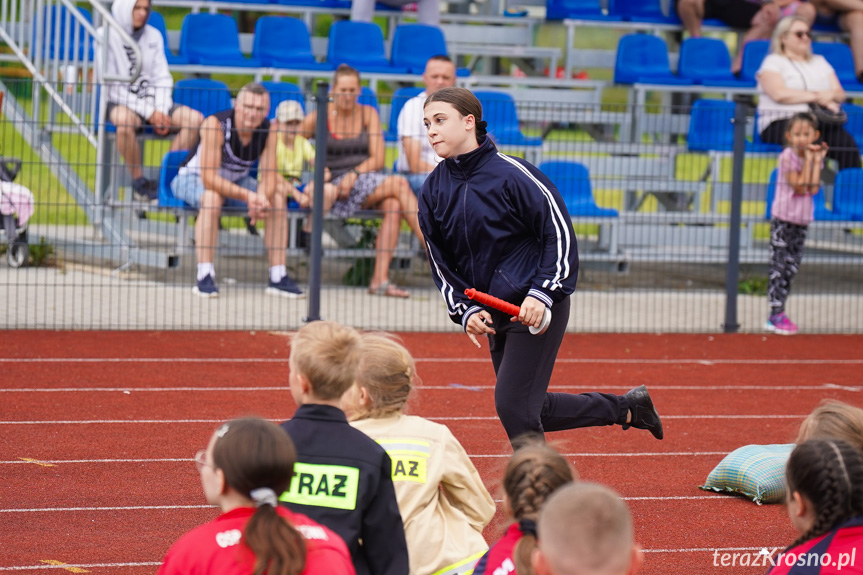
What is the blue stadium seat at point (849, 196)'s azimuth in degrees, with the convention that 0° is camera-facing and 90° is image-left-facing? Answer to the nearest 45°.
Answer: approximately 0°

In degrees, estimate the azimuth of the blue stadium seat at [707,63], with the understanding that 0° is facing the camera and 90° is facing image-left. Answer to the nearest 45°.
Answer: approximately 315°

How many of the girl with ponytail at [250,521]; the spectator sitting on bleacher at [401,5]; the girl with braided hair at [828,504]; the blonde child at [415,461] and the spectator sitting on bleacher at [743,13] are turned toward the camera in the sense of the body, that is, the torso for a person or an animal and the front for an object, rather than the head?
2

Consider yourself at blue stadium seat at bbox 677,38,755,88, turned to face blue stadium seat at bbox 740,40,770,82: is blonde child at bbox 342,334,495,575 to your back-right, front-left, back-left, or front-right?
back-right

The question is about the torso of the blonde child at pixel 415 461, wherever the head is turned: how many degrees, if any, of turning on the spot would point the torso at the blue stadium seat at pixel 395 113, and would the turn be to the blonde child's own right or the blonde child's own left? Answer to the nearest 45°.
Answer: approximately 45° to the blonde child's own right

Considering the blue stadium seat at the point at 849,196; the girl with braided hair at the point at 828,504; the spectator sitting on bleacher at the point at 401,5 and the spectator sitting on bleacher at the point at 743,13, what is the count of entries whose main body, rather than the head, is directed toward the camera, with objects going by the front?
3

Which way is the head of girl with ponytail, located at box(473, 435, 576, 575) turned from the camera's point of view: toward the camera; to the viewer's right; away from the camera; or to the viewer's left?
away from the camera

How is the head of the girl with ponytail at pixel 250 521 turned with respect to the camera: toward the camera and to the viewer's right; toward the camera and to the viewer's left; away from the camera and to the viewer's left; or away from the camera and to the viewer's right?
away from the camera and to the viewer's left

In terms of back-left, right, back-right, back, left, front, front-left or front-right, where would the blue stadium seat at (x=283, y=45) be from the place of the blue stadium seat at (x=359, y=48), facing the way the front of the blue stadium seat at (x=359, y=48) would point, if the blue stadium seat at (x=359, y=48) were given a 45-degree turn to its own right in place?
right

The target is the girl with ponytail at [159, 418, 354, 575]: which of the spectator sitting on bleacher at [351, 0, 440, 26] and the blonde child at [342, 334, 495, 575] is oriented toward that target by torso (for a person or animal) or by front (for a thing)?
the spectator sitting on bleacher
